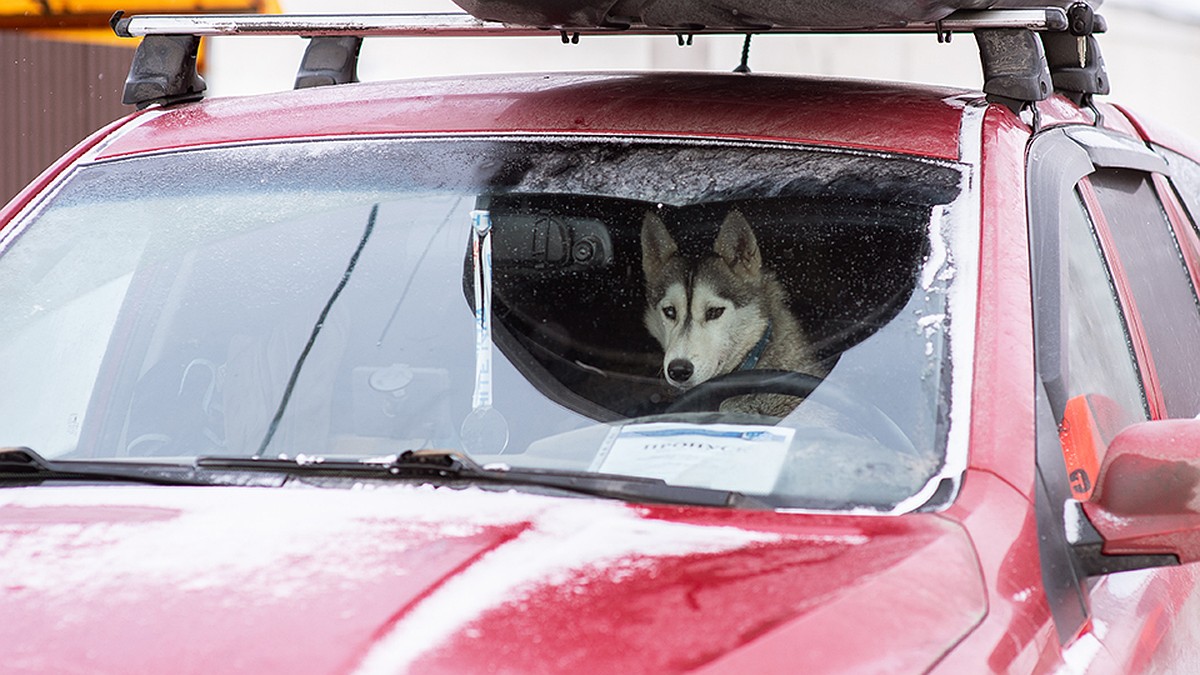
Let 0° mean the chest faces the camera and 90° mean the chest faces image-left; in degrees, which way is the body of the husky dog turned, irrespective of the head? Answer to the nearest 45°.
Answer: approximately 45°

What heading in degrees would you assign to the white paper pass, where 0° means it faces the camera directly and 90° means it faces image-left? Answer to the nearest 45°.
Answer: approximately 0°

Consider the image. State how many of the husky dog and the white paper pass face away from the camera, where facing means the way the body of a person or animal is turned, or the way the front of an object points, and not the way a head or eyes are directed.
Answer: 0
